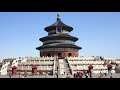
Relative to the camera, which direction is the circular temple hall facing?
toward the camera
